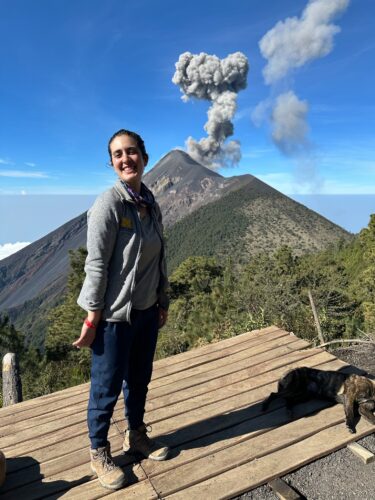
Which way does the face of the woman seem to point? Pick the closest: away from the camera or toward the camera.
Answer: toward the camera

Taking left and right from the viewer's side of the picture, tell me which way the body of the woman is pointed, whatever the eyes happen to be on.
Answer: facing the viewer and to the right of the viewer

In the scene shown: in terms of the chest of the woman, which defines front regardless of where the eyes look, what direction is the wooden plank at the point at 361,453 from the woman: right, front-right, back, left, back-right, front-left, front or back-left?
front-left

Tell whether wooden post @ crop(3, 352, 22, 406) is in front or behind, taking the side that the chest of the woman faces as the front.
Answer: behind
